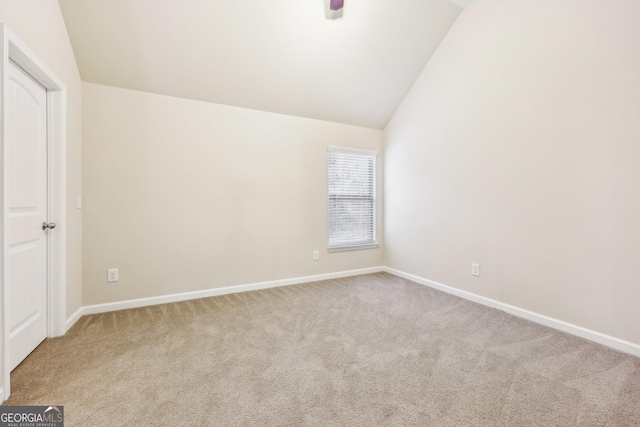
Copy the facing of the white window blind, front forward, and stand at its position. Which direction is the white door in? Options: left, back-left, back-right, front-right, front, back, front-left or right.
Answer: right

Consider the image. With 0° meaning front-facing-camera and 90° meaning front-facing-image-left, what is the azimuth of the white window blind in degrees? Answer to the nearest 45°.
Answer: approximately 315°
